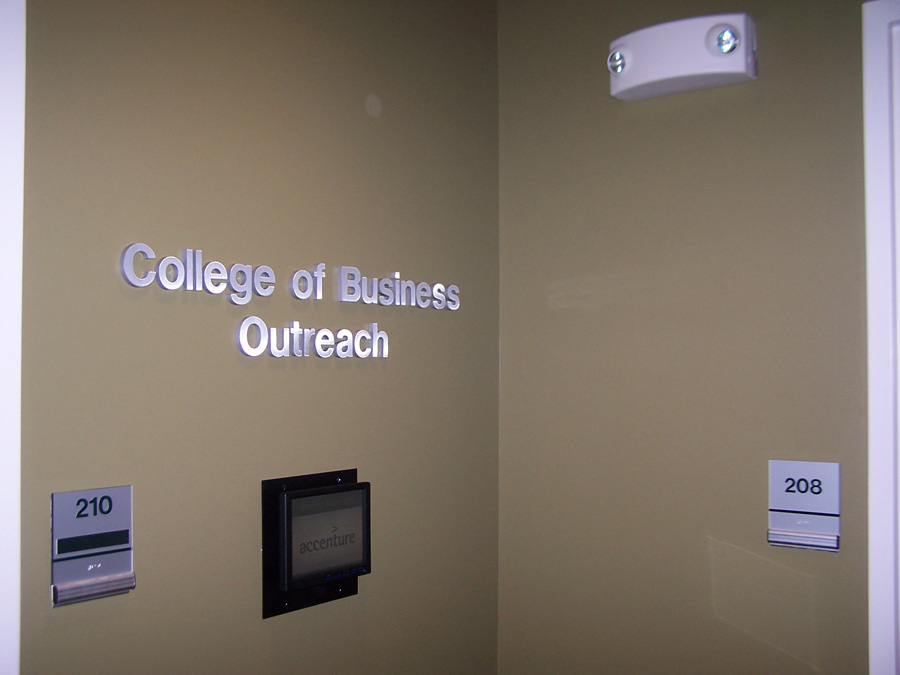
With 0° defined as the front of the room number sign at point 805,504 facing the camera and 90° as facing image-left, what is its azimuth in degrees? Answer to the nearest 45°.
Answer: approximately 45°

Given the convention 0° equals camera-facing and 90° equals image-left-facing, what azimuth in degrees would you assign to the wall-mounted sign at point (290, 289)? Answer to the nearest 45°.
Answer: approximately 315°

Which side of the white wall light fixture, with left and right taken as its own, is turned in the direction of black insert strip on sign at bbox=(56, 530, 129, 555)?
front

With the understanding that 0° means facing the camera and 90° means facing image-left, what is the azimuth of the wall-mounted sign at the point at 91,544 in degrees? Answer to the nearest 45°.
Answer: approximately 315°

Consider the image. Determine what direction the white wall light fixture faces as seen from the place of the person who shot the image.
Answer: facing the viewer and to the left of the viewer

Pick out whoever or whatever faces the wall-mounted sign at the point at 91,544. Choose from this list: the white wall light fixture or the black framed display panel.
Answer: the white wall light fixture

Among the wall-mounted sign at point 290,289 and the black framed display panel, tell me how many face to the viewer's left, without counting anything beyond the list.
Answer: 0

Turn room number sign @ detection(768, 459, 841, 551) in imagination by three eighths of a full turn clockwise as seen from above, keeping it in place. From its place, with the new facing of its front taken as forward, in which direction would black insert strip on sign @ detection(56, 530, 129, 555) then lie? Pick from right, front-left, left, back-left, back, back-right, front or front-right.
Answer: back-left

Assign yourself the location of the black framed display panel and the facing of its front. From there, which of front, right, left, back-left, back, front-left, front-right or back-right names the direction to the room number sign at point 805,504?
front-left

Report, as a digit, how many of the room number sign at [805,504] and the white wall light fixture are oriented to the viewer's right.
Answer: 0

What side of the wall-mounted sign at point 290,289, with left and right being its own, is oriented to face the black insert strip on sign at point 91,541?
right

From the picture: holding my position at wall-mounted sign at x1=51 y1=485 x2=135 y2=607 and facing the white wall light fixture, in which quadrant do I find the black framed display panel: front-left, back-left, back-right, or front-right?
front-left

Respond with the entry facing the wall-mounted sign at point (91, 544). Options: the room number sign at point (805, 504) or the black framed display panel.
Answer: the room number sign

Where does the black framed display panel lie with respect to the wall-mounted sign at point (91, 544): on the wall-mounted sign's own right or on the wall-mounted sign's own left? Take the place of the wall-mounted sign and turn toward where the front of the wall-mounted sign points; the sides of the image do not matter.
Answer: on the wall-mounted sign's own left

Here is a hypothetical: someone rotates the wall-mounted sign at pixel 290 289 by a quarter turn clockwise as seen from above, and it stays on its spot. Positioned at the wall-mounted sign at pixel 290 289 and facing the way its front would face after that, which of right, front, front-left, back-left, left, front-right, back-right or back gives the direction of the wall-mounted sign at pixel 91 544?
front
